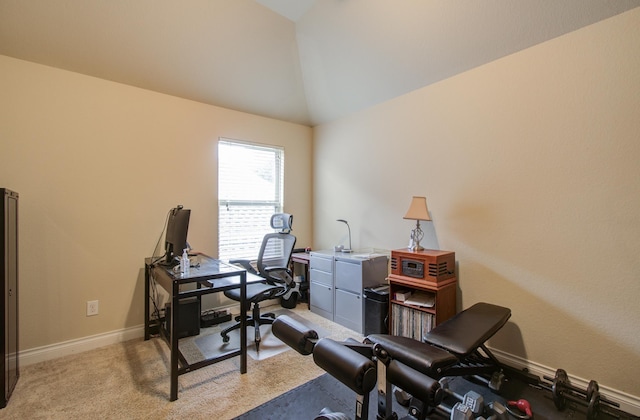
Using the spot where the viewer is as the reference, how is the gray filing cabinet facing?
facing the viewer and to the left of the viewer

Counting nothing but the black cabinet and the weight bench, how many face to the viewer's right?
1

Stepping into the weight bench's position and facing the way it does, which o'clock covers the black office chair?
The black office chair is roughly at 2 o'clock from the weight bench.

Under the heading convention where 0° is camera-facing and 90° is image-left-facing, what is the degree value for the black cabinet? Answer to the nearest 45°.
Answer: approximately 270°

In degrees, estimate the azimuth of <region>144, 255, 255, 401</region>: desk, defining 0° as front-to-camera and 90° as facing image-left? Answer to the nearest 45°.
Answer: approximately 225°

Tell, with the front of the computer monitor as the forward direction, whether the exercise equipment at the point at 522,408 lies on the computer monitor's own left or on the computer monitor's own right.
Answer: on the computer monitor's own right

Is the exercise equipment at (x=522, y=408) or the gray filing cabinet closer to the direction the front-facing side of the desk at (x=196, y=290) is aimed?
the gray filing cabinet

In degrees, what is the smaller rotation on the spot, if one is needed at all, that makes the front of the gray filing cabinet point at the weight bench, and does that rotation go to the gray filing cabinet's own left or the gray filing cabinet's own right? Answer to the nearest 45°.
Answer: approximately 90° to the gray filing cabinet's own left

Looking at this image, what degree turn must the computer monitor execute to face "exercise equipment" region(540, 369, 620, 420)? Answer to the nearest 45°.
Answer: approximately 90° to its right

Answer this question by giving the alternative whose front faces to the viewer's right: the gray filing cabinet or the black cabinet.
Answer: the black cabinet

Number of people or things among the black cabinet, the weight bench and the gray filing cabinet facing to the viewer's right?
1

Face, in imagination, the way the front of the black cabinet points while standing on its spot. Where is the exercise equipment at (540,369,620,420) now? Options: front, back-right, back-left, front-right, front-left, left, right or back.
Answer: front-right

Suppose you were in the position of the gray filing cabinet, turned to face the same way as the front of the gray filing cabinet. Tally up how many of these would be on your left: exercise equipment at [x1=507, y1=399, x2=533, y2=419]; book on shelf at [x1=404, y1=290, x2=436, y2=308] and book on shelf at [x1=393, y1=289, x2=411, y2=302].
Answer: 3

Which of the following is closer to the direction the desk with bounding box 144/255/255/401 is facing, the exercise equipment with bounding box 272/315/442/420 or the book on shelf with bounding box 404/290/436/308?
the book on shelf
